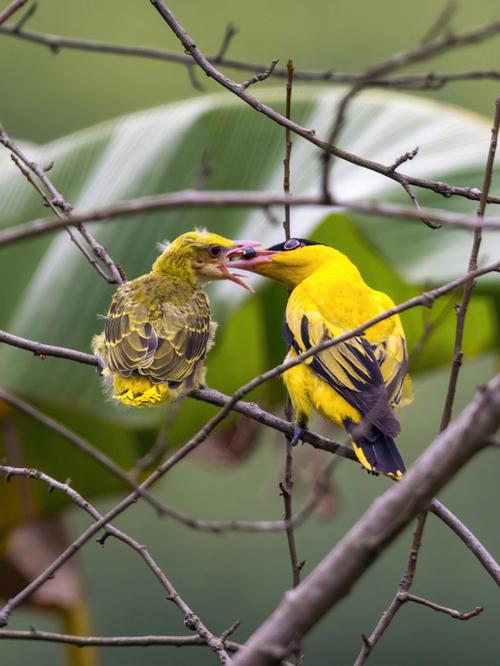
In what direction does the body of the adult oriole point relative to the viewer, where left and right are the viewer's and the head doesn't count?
facing away from the viewer and to the left of the viewer

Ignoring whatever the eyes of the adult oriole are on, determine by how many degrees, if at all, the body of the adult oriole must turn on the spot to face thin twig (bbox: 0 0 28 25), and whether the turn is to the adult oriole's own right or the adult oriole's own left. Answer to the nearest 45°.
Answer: approximately 90° to the adult oriole's own left

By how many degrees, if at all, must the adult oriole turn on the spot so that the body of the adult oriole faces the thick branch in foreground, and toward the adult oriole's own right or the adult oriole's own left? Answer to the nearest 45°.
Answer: approximately 135° to the adult oriole's own left
